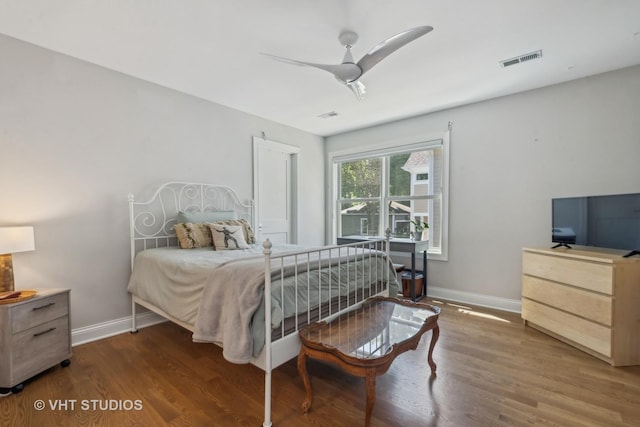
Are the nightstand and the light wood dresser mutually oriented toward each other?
yes

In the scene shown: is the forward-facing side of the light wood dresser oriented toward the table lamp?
yes

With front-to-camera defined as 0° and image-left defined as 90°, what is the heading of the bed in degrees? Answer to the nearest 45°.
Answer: approximately 315°

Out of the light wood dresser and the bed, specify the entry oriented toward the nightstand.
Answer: the light wood dresser

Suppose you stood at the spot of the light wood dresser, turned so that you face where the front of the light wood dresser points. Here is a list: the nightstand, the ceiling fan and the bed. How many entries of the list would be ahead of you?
3

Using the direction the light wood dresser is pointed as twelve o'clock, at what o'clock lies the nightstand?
The nightstand is roughly at 12 o'clock from the light wood dresser.

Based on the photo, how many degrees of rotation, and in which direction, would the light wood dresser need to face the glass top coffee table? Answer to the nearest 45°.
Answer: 0° — it already faces it
